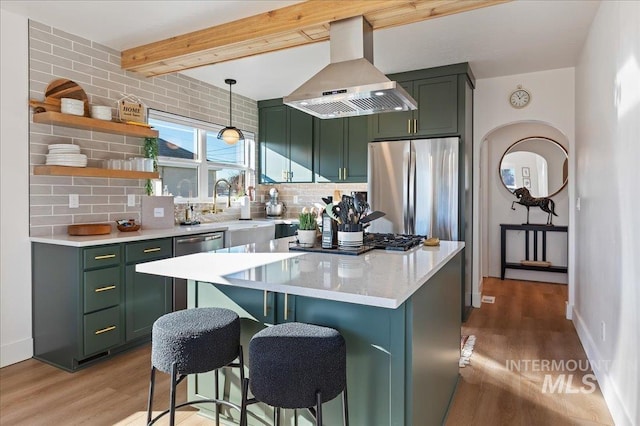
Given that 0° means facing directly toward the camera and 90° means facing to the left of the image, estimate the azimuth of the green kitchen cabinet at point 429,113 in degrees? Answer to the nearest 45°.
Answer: approximately 0°

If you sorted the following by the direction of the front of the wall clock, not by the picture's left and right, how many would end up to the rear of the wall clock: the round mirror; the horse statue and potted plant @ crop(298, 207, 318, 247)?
2

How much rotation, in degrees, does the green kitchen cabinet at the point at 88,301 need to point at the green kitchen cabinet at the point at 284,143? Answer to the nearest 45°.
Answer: approximately 90° to its left

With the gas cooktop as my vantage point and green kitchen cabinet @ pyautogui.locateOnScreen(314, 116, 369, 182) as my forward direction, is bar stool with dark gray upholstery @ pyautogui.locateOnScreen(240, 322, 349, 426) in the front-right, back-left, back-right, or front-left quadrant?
back-left

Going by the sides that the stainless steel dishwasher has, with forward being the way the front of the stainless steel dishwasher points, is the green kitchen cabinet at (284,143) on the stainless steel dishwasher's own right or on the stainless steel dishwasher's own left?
on the stainless steel dishwasher's own left

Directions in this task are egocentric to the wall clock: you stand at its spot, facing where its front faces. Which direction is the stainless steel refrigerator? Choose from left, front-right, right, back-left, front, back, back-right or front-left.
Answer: front-right

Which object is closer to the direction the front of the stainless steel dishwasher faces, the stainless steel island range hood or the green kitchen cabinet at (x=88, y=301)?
the stainless steel island range hood
